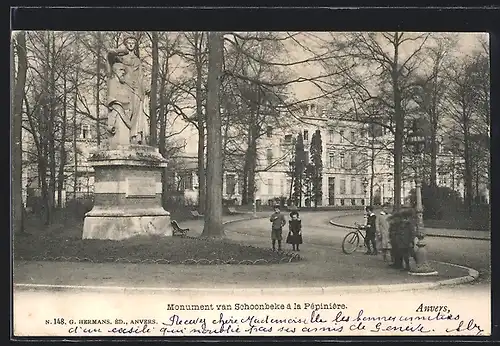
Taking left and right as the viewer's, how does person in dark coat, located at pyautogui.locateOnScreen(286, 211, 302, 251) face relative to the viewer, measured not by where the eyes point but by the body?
facing the viewer

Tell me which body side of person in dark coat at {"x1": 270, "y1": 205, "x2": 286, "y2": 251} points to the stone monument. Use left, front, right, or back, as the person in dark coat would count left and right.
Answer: right

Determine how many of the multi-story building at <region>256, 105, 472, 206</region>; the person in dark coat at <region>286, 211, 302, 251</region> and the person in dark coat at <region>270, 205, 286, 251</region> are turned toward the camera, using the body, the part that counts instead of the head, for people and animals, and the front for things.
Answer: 3

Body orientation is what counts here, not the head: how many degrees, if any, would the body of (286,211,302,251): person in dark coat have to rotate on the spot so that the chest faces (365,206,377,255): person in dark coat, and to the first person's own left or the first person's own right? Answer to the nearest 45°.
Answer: approximately 90° to the first person's own left

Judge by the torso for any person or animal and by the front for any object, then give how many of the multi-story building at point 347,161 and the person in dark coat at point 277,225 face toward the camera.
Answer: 2

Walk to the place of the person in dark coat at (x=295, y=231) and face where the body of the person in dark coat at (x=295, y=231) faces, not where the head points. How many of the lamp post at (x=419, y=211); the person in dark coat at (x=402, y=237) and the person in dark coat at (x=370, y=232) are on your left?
3

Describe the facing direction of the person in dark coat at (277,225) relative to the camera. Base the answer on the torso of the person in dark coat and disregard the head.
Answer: toward the camera

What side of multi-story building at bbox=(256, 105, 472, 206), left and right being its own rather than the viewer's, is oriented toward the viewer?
front

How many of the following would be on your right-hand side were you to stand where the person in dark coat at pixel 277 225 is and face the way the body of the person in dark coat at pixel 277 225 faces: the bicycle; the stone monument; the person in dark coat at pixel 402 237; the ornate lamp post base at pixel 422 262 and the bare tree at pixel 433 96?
1
